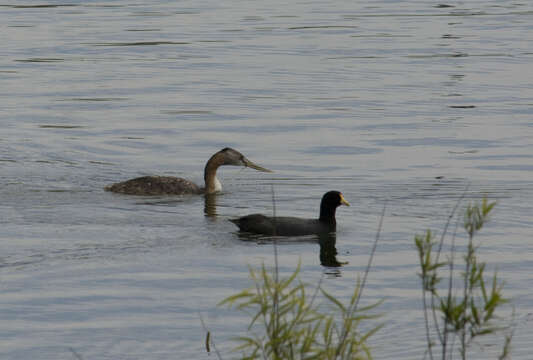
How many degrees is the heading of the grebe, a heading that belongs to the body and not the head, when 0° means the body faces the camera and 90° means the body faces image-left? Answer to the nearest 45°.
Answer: approximately 270°

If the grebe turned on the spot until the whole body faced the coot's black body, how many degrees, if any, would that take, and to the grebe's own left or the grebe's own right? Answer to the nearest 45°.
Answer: approximately 45° to the grebe's own right

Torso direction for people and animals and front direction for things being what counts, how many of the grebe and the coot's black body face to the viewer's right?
2

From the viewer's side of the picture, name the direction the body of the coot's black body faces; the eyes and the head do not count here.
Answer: to the viewer's right

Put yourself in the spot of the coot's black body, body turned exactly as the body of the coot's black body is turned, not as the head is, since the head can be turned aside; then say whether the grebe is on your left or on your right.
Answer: on your left
